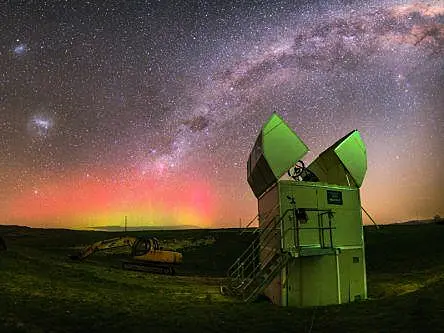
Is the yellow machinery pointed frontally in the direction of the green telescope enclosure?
no

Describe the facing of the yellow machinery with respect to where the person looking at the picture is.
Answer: facing to the left of the viewer
